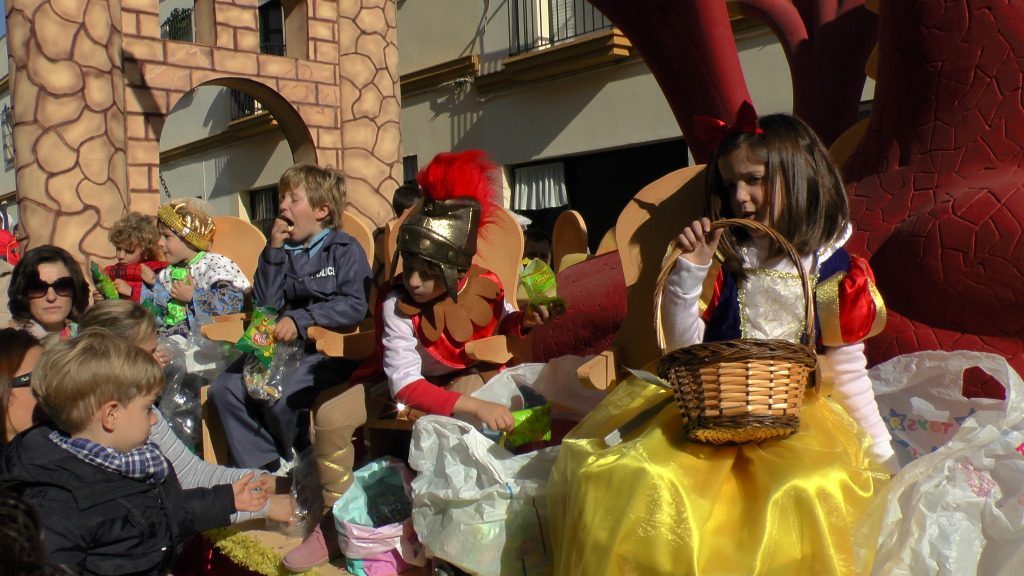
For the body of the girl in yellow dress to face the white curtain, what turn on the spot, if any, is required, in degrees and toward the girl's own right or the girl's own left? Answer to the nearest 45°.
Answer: approximately 135° to the girl's own right

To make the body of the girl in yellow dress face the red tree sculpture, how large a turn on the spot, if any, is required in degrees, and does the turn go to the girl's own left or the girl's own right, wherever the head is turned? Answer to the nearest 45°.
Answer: approximately 180°

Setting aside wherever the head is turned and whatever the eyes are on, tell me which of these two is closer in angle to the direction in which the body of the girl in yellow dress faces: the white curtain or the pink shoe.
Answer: the pink shoe

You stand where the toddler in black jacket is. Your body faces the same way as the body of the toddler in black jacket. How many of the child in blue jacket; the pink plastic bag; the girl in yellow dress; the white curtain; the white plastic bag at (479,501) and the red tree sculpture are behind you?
0

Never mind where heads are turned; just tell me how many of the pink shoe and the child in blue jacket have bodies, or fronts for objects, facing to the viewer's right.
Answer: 0

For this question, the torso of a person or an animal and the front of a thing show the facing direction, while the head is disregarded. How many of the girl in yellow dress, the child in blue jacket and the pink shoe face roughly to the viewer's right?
0

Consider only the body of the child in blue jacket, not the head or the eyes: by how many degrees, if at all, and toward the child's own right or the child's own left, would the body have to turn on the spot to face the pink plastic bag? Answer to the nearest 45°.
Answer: approximately 45° to the child's own left

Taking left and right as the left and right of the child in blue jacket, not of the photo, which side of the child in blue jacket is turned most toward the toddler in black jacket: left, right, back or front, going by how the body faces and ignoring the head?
front

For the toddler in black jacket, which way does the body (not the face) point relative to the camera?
to the viewer's right

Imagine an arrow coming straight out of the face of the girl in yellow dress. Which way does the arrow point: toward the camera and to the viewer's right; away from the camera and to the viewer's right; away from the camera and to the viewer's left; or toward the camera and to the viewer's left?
toward the camera and to the viewer's left

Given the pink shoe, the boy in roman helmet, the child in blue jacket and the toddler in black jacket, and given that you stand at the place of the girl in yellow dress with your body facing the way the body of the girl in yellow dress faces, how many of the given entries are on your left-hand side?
0

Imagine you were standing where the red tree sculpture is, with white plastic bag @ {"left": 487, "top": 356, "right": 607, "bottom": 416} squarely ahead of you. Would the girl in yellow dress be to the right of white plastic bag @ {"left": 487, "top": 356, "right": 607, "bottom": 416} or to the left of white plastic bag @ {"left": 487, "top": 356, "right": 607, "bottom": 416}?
left

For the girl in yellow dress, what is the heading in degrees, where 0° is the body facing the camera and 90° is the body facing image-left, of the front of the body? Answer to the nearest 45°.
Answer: approximately 45°

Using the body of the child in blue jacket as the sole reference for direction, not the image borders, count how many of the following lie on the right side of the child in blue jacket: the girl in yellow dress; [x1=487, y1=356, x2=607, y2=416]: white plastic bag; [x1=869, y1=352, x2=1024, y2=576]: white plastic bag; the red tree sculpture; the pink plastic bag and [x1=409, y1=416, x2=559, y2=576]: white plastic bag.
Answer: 0

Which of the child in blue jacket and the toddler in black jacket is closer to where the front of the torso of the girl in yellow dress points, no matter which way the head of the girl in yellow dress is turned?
the toddler in black jacket

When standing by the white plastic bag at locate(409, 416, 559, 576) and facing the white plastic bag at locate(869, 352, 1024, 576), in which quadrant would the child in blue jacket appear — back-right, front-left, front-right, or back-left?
back-left

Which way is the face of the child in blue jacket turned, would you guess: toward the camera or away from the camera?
toward the camera

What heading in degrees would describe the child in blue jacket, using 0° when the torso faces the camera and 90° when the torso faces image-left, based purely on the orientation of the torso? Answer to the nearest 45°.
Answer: approximately 45°

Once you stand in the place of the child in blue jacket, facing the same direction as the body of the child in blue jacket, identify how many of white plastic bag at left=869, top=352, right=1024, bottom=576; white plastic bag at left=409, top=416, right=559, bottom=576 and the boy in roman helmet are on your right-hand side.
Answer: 0

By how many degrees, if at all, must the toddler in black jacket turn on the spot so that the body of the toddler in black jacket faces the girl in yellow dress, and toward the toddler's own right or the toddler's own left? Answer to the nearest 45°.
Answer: approximately 45° to the toddler's own right

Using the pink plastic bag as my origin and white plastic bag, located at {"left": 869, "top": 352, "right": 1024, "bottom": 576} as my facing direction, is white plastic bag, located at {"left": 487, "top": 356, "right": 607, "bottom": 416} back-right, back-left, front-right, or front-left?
front-left
